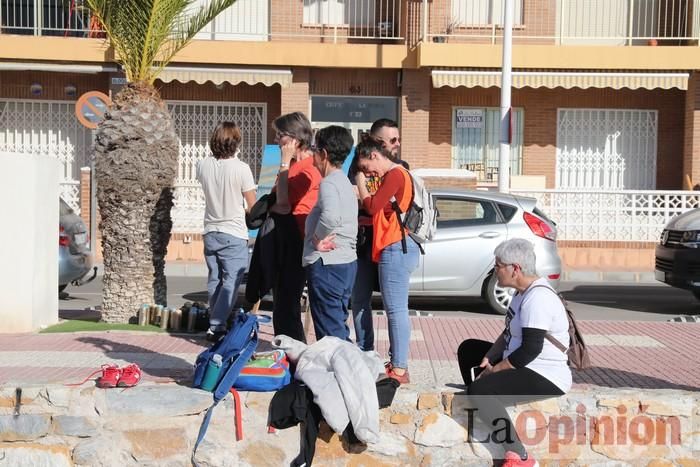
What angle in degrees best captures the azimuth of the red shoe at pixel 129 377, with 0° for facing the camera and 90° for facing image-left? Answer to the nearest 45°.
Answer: approximately 45°

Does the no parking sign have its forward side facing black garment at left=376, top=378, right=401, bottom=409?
yes

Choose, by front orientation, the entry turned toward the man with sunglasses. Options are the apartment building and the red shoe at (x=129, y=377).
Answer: the apartment building

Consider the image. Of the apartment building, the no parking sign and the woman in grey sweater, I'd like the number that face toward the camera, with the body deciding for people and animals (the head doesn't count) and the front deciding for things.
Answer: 2

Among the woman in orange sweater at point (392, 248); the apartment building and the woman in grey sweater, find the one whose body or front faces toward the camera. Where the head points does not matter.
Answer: the apartment building

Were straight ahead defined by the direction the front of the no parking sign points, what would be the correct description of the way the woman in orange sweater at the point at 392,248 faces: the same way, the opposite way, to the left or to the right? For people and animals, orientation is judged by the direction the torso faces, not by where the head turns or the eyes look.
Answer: to the right

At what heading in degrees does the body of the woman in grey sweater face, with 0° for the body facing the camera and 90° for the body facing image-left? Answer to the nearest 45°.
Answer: approximately 135°

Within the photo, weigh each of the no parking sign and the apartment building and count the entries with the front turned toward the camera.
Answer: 2

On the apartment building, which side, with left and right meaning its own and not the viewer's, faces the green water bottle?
front

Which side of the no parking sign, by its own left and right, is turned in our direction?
front

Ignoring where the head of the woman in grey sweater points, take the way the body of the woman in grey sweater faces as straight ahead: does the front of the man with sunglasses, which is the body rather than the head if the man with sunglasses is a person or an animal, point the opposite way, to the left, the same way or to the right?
the opposite way

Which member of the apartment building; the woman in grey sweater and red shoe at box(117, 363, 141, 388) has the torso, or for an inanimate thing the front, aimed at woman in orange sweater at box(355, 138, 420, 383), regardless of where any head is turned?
the apartment building

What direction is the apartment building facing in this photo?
toward the camera

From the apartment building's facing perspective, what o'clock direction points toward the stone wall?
The stone wall is roughly at 12 o'clock from the apartment building.

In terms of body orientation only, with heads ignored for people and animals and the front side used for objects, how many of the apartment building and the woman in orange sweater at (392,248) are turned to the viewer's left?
1

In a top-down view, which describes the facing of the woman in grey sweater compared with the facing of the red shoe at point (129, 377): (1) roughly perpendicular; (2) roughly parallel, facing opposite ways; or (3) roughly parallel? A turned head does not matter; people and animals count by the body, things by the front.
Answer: roughly perpendicular

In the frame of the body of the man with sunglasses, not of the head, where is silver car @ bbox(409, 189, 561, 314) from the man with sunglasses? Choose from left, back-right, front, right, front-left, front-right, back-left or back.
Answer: back-left

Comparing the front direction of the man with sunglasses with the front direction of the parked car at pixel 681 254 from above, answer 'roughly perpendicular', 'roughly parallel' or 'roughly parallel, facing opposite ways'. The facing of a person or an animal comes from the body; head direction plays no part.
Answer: roughly perpendicular

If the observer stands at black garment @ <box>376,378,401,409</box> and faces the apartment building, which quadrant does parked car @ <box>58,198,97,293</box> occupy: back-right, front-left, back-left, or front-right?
front-left

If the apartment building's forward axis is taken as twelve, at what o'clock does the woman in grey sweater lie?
The woman in grey sweater is roughly at 12 o'clock from the apartment building.

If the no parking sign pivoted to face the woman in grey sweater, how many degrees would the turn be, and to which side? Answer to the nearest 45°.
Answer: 0° — it already faces them

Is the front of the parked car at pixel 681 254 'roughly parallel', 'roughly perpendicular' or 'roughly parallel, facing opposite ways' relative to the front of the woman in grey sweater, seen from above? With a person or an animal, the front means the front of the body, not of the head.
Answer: roughly perpendicular

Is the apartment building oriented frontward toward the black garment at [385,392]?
yes
